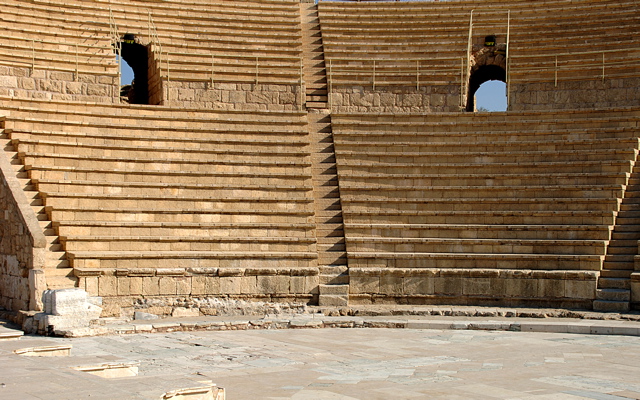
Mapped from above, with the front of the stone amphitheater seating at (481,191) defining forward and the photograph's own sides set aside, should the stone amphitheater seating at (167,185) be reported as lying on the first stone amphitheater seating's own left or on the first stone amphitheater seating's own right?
on the first stone amphitheater seating's own right

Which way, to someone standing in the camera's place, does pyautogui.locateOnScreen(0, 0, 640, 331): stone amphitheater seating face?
facing the viewer

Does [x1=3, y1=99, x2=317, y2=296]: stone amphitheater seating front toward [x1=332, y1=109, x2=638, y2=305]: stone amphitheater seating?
no

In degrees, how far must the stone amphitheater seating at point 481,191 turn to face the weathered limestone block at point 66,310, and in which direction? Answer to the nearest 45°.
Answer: approximately 45° to its right

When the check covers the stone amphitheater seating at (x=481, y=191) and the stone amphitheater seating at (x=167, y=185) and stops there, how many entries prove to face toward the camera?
2

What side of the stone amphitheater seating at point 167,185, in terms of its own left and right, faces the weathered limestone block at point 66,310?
front

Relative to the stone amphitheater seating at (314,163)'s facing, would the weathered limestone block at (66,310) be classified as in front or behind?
in front
